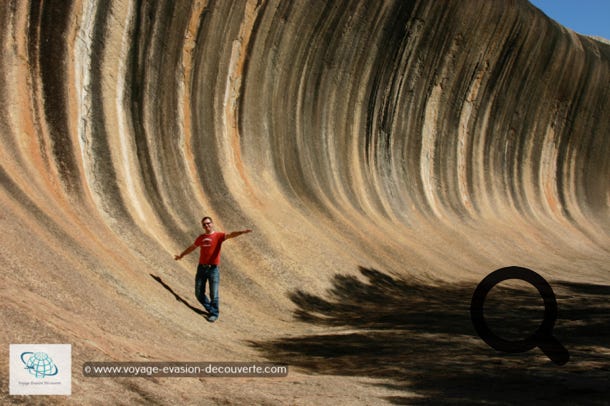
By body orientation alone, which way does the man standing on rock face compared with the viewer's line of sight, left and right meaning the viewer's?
facing the viewer
